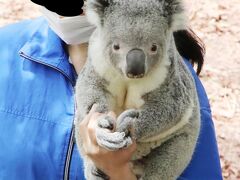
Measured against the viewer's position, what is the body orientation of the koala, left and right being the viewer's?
facing the viewer
